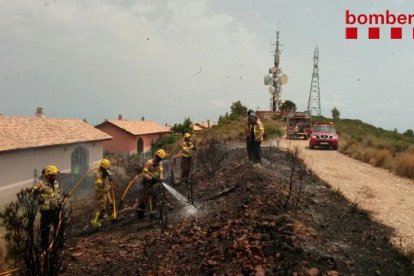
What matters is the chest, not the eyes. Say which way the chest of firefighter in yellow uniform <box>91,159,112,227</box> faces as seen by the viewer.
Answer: to the viewer's right

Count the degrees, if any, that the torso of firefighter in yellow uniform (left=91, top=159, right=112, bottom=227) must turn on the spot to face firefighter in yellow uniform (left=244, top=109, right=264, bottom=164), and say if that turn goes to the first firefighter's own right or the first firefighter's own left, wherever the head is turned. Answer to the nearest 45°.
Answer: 0° — they already face them

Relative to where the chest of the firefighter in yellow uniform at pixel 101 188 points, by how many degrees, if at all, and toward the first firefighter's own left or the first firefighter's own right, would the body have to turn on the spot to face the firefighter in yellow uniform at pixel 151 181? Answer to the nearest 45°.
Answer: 0° — they already face them

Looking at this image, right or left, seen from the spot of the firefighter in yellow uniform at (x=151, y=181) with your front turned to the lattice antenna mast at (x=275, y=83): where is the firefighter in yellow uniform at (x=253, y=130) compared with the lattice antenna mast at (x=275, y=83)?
right

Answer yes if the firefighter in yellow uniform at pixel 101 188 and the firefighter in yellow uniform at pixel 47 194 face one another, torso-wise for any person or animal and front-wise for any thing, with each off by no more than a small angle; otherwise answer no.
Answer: no

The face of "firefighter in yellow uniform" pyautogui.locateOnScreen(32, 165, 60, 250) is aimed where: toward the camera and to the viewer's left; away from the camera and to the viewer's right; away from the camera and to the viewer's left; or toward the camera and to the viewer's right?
toward the camera and to the viewer's right

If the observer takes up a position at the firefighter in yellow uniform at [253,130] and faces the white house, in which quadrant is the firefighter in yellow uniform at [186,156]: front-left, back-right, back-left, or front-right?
front-left

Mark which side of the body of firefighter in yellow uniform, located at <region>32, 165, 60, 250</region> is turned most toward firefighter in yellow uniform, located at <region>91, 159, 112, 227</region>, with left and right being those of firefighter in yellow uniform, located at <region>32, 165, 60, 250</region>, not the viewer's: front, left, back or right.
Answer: left

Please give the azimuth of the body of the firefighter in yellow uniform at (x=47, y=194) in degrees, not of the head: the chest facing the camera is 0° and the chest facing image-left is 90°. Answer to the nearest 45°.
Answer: approximately 315°

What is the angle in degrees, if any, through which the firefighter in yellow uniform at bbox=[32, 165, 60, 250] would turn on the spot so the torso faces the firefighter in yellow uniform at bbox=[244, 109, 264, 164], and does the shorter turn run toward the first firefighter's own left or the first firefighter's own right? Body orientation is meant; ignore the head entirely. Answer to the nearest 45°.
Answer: approximately 45° to the first firefighter's own left

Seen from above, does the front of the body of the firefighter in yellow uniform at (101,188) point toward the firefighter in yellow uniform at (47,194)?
no

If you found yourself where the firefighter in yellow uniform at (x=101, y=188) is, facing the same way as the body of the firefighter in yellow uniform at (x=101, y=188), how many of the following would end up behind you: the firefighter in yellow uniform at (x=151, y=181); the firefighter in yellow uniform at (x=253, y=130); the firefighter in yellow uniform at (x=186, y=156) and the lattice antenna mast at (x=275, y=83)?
0

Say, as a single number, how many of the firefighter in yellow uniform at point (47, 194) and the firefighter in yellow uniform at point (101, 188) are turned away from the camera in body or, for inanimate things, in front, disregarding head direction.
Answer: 0

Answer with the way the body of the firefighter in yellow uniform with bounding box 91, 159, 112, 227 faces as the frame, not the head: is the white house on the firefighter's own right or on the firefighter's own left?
on the firefighter's own left

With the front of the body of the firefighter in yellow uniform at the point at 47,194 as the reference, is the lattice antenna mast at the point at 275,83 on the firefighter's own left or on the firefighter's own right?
on the firefighter's own left
